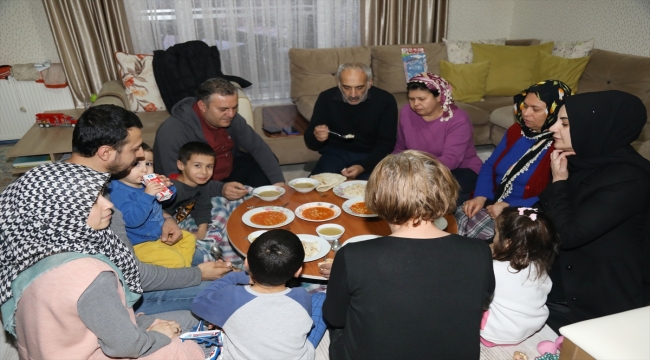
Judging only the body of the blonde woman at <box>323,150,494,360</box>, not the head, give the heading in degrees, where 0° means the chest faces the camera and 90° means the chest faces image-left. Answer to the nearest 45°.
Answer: approximately 180°

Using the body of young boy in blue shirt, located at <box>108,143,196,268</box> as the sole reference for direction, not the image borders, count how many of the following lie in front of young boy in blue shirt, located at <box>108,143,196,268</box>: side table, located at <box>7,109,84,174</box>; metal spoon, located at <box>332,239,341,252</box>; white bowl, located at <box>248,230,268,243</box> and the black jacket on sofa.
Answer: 2

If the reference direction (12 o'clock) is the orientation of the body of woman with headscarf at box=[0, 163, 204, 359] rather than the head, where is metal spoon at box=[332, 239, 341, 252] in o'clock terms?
The metal spoon is roughly at 12 o'clock from the woman with headscarf.

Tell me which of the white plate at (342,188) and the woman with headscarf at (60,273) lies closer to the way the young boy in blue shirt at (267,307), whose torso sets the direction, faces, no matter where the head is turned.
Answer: the white plate

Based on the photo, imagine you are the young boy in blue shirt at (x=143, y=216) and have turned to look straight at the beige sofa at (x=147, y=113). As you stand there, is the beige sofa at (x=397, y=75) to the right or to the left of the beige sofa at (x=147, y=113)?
right

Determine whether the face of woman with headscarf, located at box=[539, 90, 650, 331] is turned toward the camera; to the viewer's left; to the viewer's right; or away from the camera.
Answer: to the viewer's left

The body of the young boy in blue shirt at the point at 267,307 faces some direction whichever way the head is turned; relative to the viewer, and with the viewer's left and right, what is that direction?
facing away from the viewer

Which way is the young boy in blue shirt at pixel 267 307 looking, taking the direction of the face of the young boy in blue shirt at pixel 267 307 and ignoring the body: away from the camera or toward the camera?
away from the camera

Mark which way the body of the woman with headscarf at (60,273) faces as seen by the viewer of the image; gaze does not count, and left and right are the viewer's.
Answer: facing to the right of the viewer

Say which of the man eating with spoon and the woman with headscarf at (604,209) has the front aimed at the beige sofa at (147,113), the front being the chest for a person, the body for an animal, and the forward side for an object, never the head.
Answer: the woman with headscarf

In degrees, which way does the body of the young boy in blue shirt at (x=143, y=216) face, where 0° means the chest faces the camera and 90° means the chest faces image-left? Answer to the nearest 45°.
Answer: approximately 315°

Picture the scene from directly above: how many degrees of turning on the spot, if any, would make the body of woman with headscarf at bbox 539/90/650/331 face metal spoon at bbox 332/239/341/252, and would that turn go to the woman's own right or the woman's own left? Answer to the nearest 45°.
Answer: approximately 45° to the woman's own left

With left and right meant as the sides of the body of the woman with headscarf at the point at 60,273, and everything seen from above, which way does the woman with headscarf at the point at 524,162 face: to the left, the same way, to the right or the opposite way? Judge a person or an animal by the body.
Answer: the opposite way
